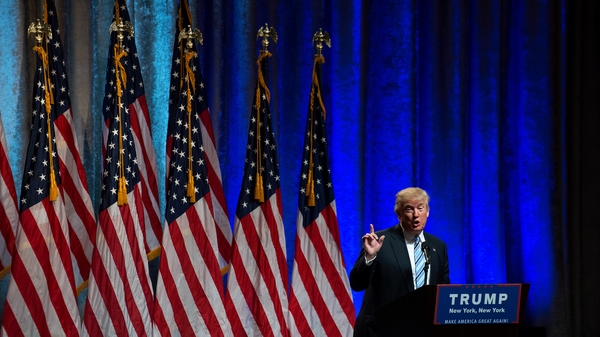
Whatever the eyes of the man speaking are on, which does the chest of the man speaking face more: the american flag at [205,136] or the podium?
the podium

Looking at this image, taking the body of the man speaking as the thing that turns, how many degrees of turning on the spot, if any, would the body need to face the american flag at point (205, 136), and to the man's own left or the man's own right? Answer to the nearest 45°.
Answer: approximately 180°

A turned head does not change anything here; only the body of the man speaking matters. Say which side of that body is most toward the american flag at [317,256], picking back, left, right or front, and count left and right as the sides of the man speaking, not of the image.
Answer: back

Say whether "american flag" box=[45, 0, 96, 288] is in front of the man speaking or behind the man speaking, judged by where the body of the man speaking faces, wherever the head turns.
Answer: behind

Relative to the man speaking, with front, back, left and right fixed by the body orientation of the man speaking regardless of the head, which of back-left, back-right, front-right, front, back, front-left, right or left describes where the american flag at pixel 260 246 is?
back

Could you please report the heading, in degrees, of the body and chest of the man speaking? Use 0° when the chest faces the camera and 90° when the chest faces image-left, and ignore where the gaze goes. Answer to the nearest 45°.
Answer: approximately 315°

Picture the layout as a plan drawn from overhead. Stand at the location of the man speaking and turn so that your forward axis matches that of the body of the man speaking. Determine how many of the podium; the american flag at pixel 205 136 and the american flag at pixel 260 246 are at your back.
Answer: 2
